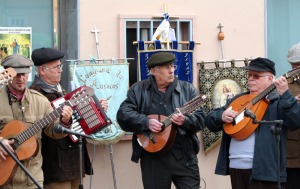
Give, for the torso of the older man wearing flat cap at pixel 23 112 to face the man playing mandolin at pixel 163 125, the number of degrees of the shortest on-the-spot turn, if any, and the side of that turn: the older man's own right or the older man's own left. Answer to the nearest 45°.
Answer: approximately 90° to the older man's own left

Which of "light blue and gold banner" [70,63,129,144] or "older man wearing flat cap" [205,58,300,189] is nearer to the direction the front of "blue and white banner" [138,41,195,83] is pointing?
the older man wearing flat cap

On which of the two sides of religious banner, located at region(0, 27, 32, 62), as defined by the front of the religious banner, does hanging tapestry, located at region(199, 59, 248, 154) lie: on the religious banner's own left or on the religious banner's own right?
on the religious banner's own left

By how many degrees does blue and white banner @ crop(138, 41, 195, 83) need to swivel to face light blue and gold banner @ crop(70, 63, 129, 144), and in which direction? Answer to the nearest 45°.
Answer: approximately 90° to its right

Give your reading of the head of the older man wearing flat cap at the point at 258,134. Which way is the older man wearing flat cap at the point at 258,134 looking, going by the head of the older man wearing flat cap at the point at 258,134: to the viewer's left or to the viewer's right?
to the viewer's left

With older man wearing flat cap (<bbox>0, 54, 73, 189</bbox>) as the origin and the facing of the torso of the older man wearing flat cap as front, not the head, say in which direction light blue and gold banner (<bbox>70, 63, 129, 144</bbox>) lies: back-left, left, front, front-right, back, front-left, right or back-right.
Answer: back-left

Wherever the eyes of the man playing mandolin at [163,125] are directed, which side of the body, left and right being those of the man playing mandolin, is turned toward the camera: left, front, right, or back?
front

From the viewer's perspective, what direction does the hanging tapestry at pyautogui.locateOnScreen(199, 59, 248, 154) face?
toward the camera

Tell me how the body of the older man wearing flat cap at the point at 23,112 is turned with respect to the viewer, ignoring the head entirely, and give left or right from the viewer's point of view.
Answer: facing the viewer

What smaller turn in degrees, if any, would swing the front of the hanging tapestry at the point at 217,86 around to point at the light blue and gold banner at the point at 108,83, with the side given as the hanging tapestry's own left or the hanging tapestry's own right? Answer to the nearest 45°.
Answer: approximately 45° to the hanging tapestry's own right

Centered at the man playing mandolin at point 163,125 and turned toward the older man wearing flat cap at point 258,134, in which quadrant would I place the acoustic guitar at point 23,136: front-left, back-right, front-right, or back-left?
back-right
